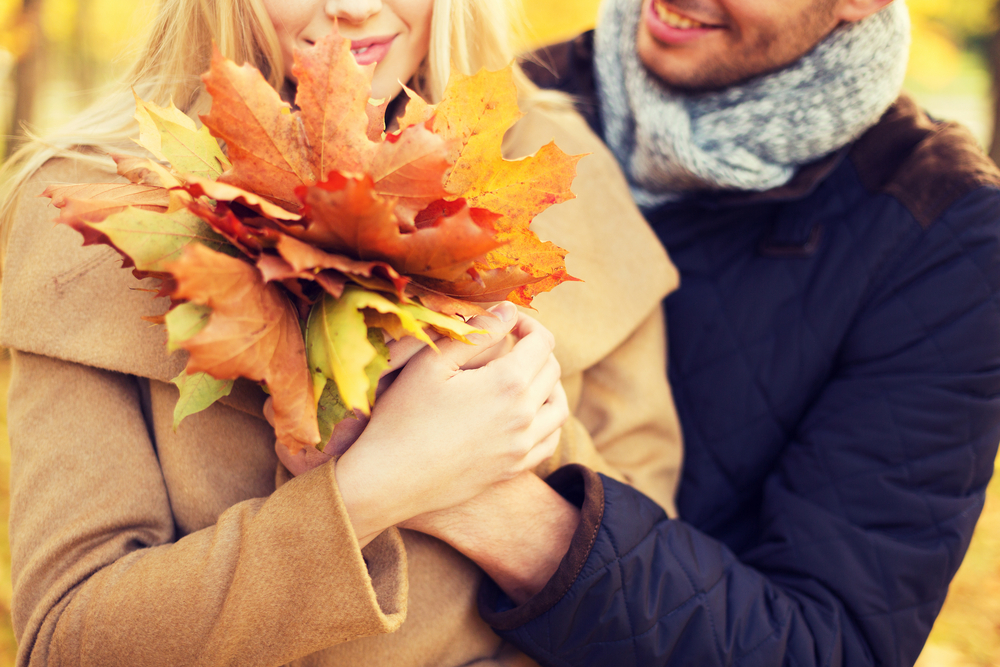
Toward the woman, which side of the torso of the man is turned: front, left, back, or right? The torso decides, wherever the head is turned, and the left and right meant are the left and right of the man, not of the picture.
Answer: front

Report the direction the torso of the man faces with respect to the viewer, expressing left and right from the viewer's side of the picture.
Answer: facing the viewer and to the left of the viewer
